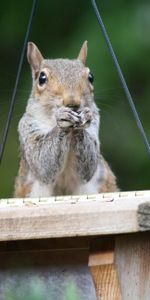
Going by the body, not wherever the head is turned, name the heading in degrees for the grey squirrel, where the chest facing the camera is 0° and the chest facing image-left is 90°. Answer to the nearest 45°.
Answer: approximately 0°
